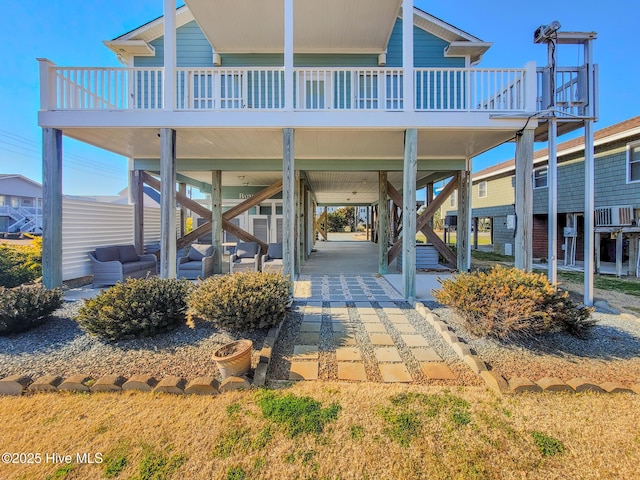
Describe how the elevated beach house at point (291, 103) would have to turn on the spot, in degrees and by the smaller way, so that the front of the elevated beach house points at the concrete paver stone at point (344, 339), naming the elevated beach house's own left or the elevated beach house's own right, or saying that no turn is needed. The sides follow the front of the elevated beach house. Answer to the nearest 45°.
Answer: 0° — it already faces it

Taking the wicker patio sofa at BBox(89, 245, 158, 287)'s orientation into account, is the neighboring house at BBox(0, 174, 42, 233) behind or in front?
behind

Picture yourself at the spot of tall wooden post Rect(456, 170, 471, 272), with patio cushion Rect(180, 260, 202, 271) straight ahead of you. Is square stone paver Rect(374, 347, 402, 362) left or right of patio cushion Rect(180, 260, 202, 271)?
left

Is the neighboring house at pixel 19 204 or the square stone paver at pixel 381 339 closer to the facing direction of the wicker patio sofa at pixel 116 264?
the square stone paver

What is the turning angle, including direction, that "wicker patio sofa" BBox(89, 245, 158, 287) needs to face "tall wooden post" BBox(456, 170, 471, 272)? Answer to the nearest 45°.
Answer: approximately 45° to its left
